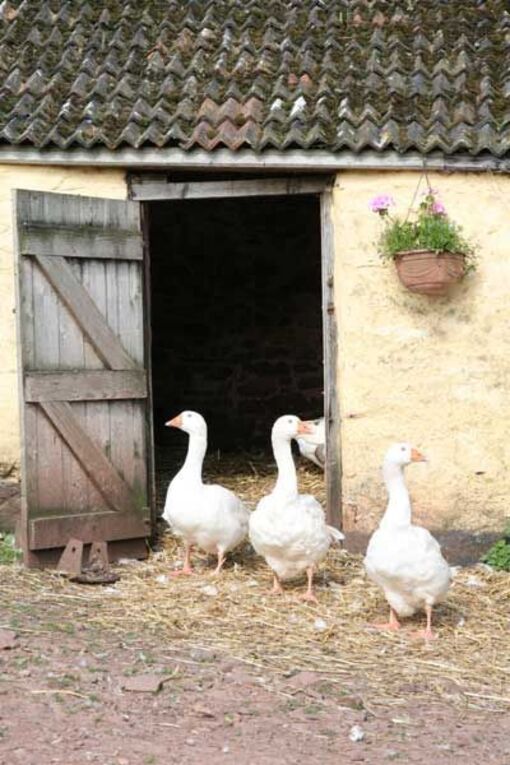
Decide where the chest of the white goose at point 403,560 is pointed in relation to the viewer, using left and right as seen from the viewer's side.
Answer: facing the viewer and to the left of the viewer

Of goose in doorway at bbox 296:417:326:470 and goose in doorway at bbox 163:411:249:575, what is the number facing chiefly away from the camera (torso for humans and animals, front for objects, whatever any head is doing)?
0

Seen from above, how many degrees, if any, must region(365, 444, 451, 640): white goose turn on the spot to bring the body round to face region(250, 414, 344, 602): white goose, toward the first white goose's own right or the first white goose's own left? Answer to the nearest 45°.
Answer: approximately 90° to the first white goose's own right

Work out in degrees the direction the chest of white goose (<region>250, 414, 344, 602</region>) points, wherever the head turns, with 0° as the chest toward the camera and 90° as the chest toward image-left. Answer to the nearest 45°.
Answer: approximately 45°

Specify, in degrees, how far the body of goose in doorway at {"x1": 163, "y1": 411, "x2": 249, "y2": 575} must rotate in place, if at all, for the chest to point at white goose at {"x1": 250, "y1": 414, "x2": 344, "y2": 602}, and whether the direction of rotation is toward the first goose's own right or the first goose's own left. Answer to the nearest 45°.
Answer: approximately 90° to the first goose's own left

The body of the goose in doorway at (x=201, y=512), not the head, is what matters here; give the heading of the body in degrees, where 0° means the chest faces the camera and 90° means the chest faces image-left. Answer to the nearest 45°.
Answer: approximately 45°

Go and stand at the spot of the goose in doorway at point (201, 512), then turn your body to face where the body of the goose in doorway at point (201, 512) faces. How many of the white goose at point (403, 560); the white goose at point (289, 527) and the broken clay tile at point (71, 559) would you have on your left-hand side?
2

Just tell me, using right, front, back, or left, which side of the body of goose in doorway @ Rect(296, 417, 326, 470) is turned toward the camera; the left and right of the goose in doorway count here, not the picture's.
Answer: left
